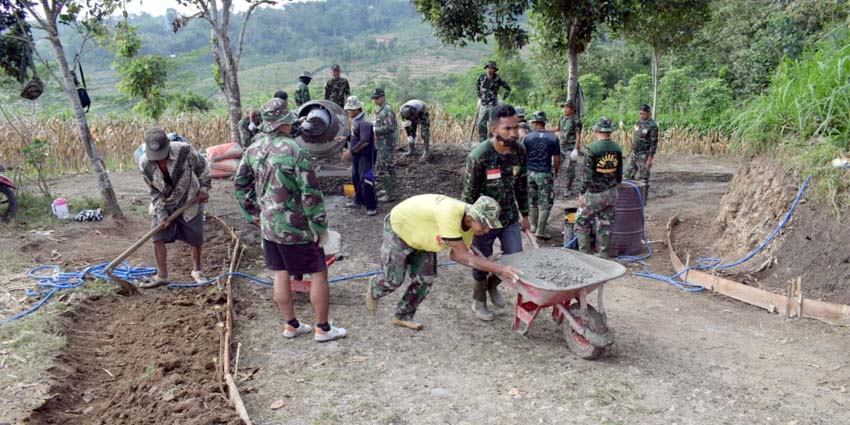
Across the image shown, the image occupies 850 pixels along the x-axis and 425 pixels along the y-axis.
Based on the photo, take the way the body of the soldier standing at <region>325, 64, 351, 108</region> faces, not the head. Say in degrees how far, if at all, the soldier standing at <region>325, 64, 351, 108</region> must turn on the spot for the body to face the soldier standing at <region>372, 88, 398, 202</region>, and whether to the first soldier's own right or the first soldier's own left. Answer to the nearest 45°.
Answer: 0° — they already face them

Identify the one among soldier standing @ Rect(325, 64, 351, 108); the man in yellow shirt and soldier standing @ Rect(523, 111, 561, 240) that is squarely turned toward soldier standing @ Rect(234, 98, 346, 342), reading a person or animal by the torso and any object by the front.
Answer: soldier standing @ Rect(325, 64, 351, 108)

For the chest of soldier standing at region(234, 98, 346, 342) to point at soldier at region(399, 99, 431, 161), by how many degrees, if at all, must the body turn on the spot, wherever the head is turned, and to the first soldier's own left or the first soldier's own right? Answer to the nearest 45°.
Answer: approximately 45° to the first soldier's own left

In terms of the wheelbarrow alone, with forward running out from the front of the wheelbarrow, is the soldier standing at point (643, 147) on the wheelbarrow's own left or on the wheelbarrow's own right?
on the wheelbarrow's own left

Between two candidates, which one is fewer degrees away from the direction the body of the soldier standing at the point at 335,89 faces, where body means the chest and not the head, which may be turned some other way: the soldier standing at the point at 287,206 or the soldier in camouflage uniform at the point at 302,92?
the soldier standing

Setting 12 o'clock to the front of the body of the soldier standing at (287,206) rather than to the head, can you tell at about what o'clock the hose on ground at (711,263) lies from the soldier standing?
The hose on ground is roughly at 1 o'clock from the soldier standing.

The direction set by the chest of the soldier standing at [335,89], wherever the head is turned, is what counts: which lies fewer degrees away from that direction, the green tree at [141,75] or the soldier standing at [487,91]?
the soldier standing

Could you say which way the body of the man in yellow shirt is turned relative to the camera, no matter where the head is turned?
to the viewer's right
